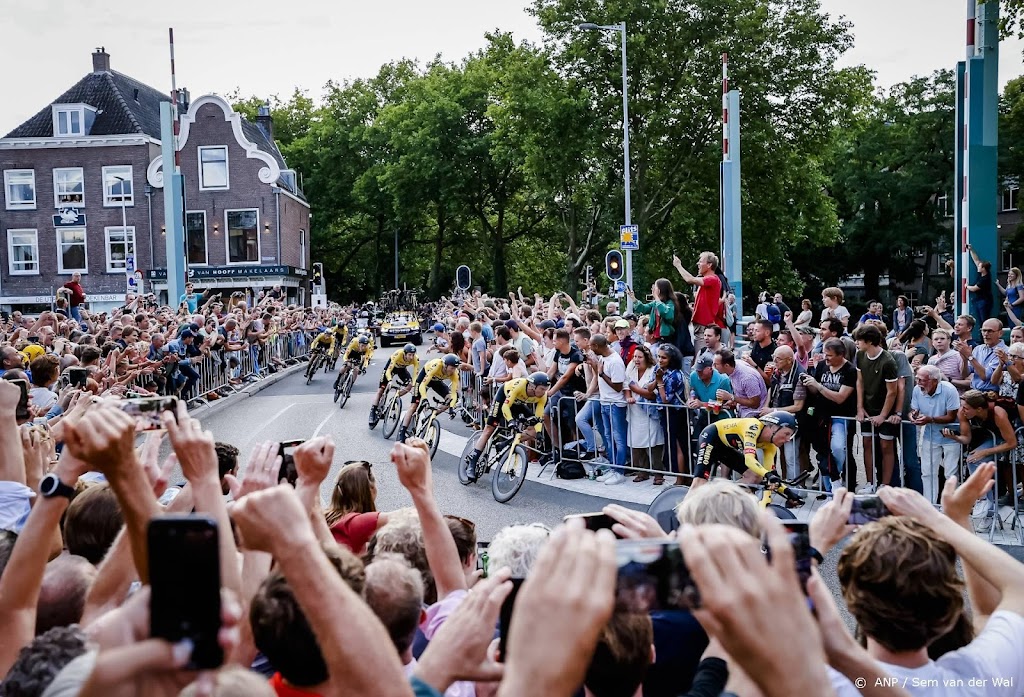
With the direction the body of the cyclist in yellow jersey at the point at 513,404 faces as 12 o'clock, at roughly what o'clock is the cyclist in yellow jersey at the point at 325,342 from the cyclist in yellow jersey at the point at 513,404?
the cyclist in yellow jersey at the point at 325,342 is roughly at 7 o'clock from the cyclist in yellow jersey at the point at 513,404.

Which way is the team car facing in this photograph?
toward the camera

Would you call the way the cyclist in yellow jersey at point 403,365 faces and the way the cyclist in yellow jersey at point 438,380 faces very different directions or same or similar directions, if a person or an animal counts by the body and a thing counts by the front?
same or similar directions

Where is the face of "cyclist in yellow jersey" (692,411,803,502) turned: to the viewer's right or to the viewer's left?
to the viewer's right

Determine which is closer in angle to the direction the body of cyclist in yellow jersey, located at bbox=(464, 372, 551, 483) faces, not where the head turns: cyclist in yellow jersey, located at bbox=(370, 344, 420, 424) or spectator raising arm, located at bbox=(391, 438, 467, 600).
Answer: the spectator raising arm

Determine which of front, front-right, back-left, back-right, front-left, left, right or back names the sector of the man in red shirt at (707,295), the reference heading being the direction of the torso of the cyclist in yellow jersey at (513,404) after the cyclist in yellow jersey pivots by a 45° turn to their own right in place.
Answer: left

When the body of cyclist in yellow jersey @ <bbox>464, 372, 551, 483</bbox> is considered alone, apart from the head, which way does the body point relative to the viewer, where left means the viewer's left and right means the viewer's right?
facing the viewer and to the right of the viewer

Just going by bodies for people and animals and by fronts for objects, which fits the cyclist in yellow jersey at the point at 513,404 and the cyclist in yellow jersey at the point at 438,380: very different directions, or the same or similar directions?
same or similar directions

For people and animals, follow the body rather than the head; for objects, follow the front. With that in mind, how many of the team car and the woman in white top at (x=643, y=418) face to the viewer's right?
0

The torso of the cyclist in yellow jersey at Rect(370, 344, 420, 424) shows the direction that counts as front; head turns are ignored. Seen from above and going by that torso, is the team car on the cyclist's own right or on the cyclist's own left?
on the cyclist's own left

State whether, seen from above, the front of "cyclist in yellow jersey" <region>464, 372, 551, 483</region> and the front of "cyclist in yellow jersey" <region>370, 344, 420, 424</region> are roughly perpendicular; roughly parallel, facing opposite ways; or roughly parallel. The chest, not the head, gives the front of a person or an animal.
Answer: roughly parallel
